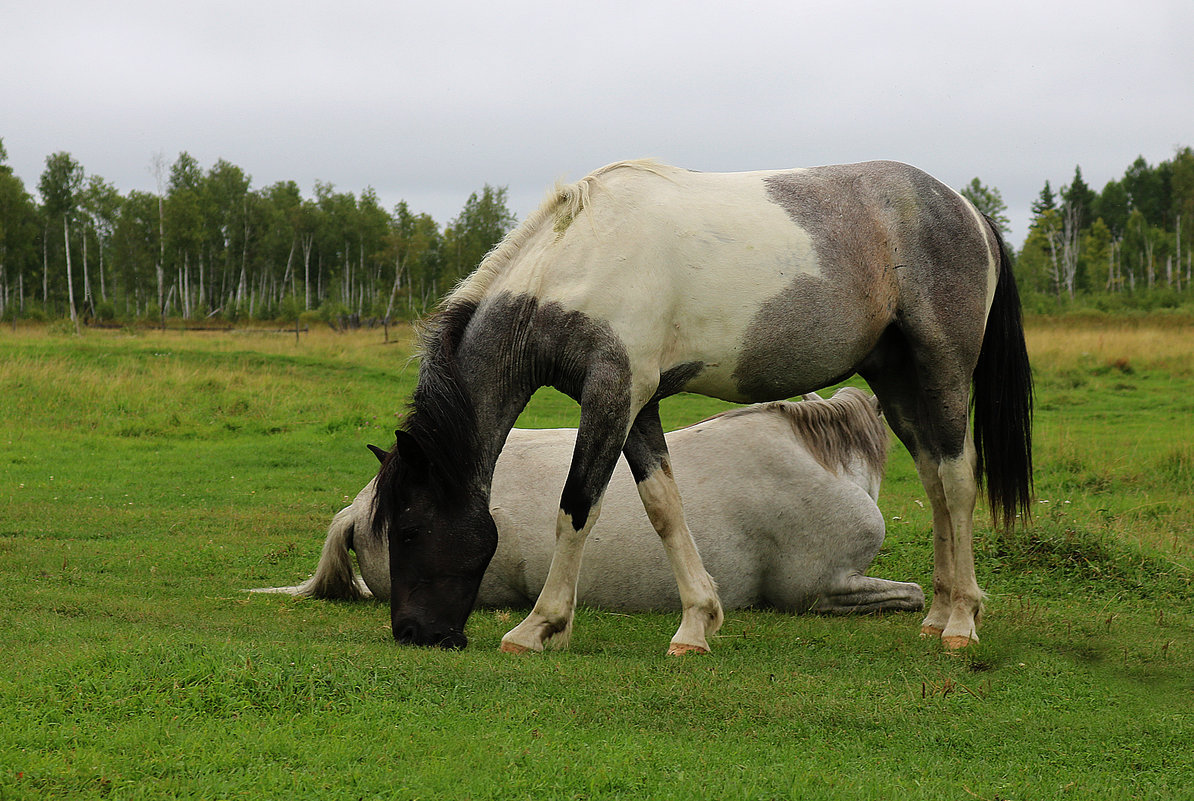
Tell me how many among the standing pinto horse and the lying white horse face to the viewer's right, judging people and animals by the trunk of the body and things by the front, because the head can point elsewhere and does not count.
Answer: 1

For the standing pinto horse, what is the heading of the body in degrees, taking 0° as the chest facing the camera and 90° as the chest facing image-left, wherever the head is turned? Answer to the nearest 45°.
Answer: approximately 90°

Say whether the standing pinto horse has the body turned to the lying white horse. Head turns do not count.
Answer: no

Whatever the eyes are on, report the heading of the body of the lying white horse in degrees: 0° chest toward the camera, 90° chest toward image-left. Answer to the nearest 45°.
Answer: approximately 270°

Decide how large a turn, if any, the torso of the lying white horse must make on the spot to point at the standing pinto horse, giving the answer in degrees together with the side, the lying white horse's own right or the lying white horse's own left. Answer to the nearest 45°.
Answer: approximately 90° to the lying white horse's own right

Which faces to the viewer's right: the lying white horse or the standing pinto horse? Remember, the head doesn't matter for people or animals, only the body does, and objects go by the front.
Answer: the lying white horse

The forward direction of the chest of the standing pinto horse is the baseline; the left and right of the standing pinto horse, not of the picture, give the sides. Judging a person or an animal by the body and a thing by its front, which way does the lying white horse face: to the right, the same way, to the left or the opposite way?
the opposite way
